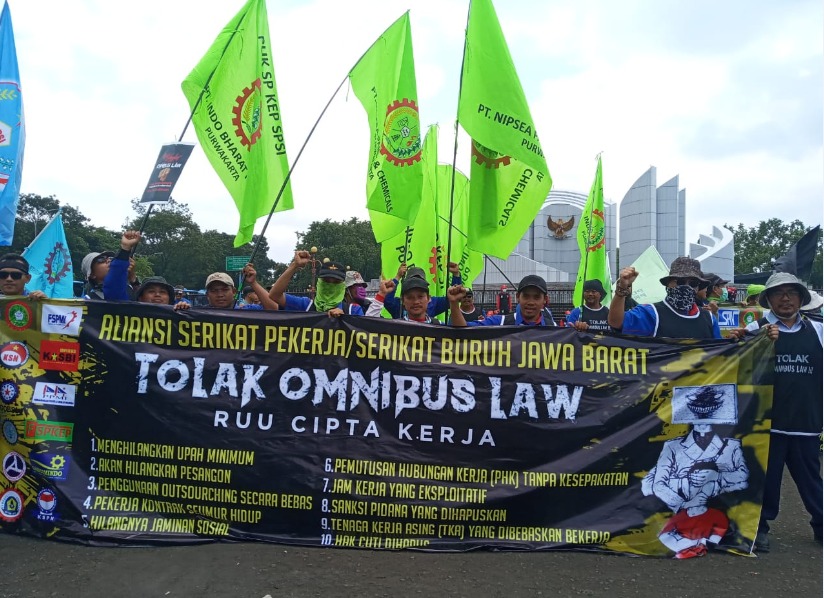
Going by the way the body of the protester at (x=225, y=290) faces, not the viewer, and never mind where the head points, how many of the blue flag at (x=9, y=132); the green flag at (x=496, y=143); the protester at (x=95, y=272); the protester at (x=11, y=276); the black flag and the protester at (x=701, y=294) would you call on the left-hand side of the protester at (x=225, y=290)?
3

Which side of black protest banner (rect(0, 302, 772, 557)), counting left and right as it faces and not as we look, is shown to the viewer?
front

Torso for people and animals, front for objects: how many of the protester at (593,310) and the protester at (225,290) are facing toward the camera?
2

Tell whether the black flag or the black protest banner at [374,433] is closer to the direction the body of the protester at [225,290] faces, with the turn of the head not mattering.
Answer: the black protest banner

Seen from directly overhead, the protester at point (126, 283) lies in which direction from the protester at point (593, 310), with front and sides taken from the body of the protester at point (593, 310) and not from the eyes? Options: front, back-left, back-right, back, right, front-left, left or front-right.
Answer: front-right

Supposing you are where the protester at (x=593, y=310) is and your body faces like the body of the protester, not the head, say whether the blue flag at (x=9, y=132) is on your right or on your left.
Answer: on your right

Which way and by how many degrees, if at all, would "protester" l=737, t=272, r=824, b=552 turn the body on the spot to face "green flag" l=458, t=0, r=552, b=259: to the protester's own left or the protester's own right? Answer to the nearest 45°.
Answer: approximately 90° to the protester's own right

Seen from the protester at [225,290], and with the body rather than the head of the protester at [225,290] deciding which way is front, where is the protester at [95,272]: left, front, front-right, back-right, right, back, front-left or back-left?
back-right

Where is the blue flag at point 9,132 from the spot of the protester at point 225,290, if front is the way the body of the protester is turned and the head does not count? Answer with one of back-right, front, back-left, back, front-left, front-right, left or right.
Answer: back-right

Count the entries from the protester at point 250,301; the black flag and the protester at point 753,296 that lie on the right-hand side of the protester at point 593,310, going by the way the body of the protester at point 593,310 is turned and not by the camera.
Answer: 1

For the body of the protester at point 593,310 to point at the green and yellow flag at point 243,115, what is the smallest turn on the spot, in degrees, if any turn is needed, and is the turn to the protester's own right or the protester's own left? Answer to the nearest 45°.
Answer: approximately 45° to the protester's own right

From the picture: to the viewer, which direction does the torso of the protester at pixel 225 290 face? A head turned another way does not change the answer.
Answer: toward the camera

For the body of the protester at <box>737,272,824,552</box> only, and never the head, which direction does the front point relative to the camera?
toward the camera
